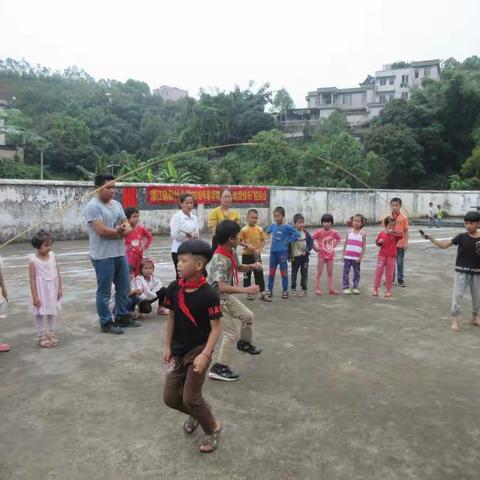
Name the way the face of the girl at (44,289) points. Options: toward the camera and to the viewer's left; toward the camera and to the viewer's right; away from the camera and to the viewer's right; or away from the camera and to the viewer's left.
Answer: toward the camera and to the viewer's right

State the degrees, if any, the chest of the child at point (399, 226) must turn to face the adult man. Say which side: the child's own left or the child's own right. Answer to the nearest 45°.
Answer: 0° — they already face them

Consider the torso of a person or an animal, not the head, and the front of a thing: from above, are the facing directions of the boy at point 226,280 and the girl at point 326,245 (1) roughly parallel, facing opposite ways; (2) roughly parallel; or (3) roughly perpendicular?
roughly perpendicular

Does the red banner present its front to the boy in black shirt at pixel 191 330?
yes

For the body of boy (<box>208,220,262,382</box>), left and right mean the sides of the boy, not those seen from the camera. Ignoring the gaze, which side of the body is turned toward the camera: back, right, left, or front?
right

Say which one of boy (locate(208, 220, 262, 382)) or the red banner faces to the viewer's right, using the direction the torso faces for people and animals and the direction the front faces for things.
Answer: the boy
